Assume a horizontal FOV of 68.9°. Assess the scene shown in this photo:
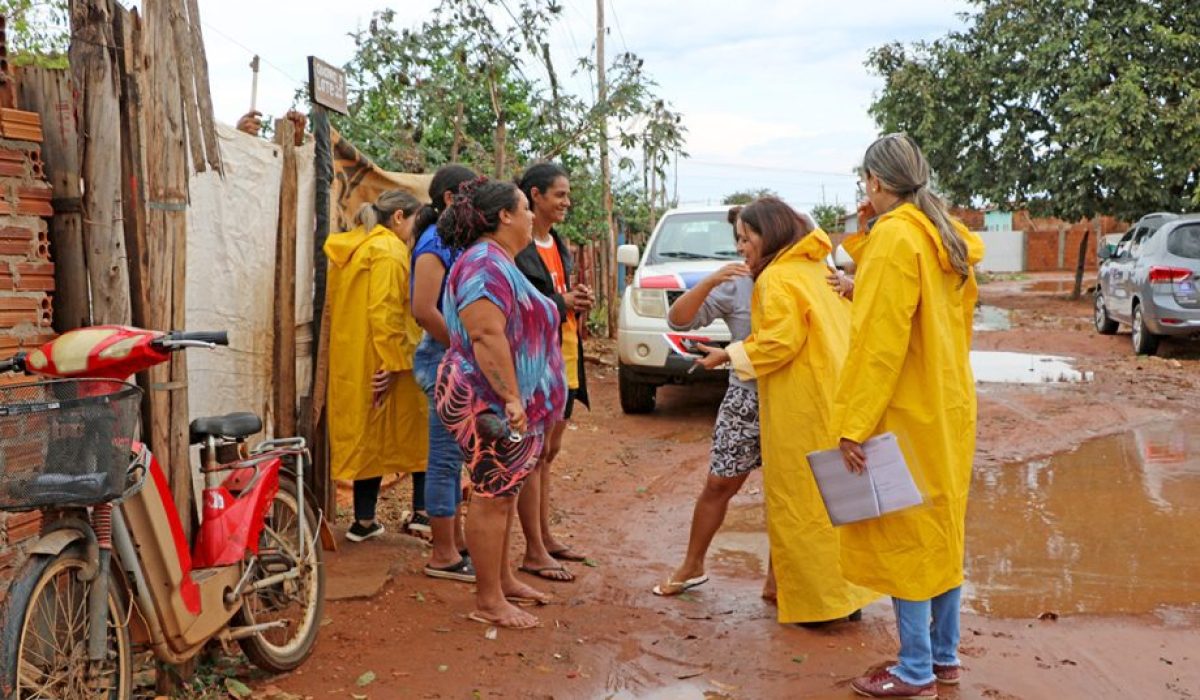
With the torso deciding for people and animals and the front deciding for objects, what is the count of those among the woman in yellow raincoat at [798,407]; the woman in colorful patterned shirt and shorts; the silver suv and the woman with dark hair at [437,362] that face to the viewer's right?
2

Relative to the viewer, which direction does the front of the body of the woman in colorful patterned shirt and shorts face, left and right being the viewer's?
facing to the right of the viewer

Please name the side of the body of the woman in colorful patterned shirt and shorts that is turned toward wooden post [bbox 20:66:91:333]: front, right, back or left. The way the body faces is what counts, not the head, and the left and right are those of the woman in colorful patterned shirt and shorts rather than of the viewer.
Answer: back

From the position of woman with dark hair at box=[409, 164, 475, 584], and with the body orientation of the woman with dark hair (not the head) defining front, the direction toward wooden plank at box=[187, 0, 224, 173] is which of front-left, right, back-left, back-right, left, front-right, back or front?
back-right

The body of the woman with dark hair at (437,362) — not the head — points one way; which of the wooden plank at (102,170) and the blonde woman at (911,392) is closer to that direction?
the blonde woman

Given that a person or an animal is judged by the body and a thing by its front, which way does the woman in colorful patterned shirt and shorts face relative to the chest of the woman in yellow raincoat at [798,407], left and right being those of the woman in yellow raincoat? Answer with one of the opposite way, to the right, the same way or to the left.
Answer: the opposite way

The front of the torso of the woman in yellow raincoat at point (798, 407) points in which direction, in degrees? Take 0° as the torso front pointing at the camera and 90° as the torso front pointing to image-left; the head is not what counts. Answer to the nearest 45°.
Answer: approximately 90°

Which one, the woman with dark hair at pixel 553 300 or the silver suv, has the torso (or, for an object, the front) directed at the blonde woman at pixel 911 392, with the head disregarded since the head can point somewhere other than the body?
the woman with dark hair

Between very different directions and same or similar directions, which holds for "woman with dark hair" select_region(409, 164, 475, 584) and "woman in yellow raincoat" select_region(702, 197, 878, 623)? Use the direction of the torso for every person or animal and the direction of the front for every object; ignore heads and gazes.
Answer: very different directions

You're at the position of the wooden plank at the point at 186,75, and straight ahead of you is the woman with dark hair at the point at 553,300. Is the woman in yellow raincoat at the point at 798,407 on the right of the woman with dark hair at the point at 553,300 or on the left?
right

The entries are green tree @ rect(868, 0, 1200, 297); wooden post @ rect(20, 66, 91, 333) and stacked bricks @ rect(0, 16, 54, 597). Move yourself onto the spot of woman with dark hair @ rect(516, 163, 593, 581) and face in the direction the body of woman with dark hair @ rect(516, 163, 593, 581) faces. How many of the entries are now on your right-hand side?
2

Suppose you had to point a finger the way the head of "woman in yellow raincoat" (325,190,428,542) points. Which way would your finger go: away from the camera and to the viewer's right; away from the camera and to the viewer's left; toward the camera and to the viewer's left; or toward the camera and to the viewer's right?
away from the camera and to the viewer's right

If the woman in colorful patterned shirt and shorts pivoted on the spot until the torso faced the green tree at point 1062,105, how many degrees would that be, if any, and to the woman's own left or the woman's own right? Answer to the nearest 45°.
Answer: approximately 45° to the woman's own left

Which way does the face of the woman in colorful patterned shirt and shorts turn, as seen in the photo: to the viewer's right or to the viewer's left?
to the viewer's right

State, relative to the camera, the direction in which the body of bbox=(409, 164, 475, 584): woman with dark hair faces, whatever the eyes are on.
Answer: to the viewer's right

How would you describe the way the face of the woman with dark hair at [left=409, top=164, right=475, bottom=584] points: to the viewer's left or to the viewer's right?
to the viewer's right
